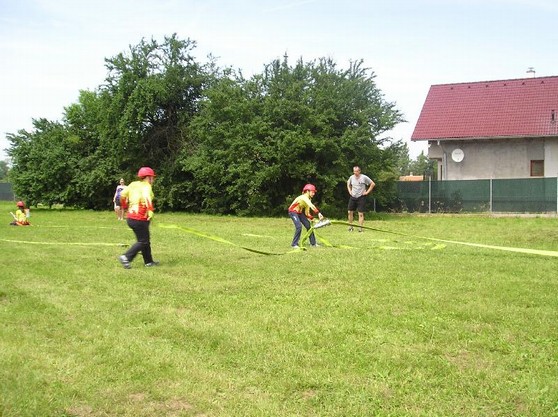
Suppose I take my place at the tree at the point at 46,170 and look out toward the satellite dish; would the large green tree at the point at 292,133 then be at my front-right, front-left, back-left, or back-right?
front-right

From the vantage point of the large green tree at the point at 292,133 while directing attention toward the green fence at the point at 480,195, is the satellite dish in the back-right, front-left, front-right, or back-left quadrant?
front-left

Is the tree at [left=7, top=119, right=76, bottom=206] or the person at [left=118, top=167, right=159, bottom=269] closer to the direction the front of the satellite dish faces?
the person

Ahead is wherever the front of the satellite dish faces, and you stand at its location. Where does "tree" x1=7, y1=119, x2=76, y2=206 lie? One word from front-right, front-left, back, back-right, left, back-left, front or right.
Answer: right

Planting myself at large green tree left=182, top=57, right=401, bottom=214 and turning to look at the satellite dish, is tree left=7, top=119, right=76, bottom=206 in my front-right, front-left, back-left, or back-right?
back-left

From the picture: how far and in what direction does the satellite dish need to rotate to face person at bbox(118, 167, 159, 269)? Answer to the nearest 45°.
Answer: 0° — it already faces them

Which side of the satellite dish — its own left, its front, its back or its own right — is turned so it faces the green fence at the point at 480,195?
front

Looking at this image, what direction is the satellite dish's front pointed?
toward the camera

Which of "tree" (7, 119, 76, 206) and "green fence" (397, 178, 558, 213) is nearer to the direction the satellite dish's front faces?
the green fence

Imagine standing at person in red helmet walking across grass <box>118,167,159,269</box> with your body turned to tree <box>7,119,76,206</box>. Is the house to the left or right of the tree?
right

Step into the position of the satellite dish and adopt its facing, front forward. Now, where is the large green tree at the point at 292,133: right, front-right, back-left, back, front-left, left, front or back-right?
front-right
